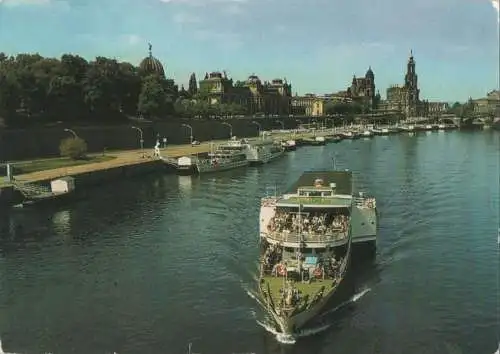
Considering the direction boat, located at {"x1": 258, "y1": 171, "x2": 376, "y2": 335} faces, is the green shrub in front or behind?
behind

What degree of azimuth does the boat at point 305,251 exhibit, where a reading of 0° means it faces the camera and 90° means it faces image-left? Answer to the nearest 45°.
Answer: approximately 0°
